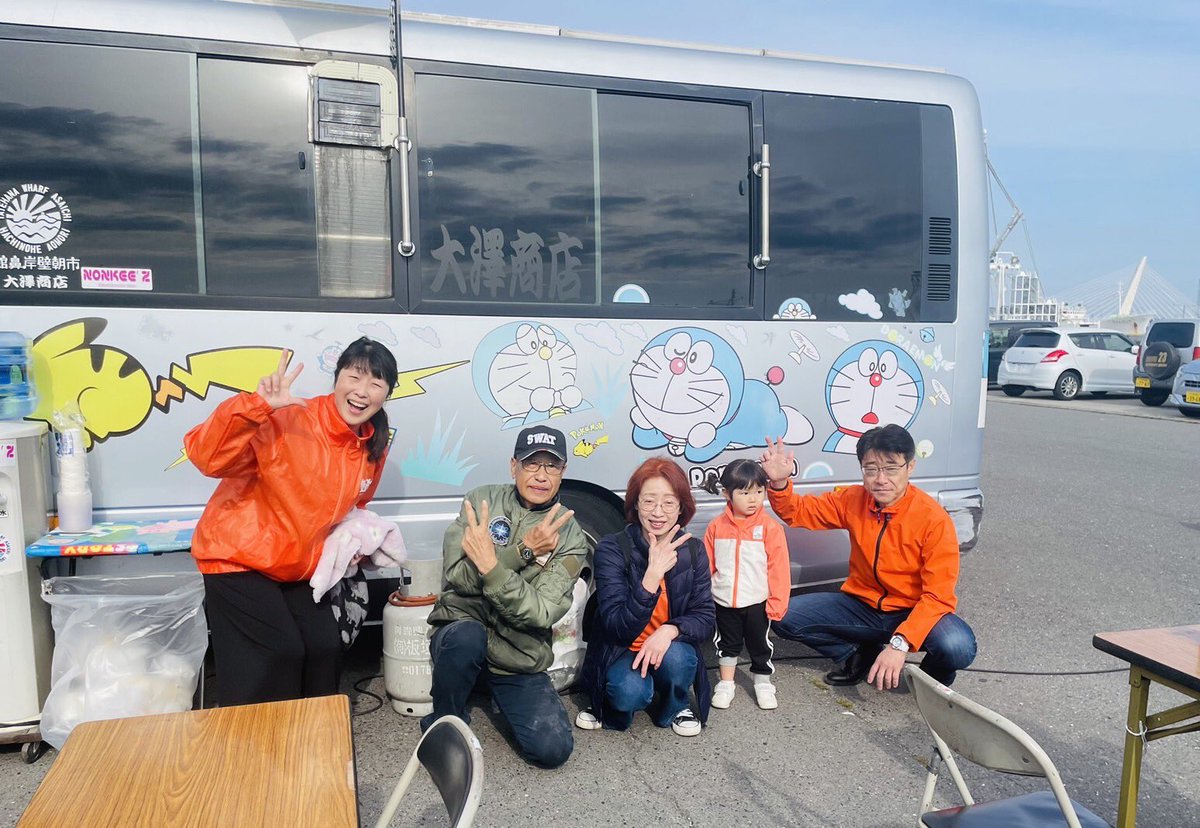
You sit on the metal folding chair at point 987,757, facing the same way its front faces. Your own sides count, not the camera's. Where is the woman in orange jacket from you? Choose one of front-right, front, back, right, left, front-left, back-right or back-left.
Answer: back-left

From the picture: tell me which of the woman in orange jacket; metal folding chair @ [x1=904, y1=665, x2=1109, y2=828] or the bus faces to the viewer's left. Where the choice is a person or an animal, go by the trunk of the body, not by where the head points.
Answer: the bus

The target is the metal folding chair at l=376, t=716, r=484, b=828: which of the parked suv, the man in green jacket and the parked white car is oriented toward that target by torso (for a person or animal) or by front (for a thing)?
the man in green jacket

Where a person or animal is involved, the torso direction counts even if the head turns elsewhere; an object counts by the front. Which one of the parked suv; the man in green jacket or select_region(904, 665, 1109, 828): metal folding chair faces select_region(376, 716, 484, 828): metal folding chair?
the man in green jacket

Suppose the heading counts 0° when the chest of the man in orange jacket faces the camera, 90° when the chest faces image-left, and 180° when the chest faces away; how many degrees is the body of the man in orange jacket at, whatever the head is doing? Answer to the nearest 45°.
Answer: approximately 45°

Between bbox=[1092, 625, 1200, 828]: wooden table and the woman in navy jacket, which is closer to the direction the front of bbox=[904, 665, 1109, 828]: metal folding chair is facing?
the wooden table

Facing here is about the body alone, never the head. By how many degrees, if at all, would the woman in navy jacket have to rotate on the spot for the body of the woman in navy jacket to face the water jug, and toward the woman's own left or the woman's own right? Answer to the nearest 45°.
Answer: approximately 90° to the woman's own right

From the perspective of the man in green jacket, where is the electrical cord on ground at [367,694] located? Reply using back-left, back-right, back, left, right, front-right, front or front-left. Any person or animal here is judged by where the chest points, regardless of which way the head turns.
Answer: back-right

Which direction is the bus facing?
to the viewer's left

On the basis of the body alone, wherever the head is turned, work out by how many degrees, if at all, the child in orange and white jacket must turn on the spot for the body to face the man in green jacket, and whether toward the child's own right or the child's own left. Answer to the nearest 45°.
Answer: approximately 45° to the child's own right
